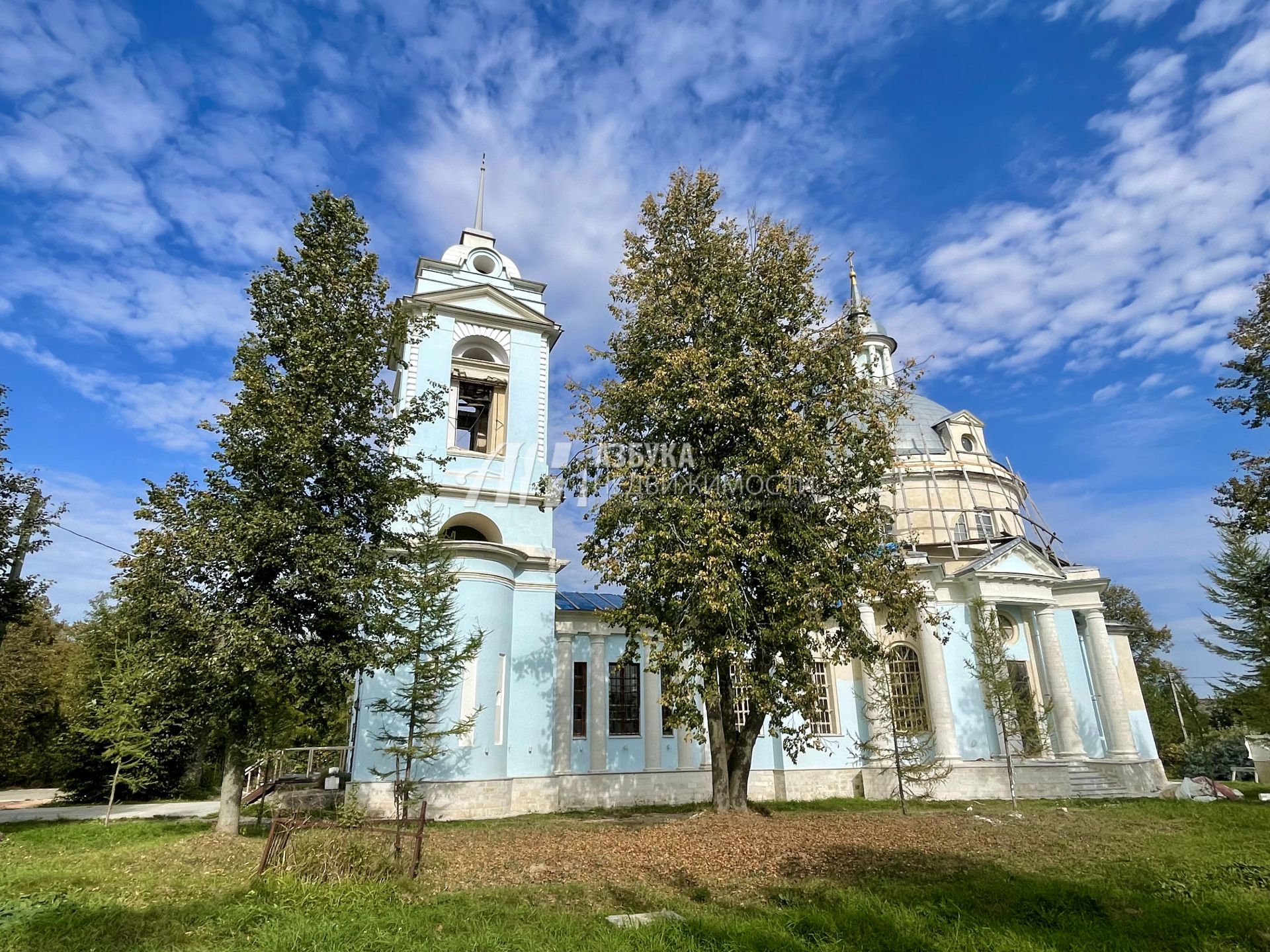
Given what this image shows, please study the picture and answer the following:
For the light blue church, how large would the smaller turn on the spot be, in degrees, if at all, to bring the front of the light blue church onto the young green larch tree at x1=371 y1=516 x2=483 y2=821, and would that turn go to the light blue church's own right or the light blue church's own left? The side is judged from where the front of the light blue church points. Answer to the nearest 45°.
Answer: approximately 90° to the light blue church's own left

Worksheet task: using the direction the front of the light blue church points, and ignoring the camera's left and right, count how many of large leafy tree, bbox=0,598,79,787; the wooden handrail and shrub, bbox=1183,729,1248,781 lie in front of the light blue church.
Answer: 2

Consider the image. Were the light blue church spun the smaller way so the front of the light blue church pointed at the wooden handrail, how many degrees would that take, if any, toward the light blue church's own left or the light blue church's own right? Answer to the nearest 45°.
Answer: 0° — it already faces it

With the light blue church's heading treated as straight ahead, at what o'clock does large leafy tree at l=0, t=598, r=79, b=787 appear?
The large leafy tree is roughly at 12 o'clock from the light blue church.

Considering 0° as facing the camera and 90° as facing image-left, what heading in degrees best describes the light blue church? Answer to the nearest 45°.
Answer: approximately 90°

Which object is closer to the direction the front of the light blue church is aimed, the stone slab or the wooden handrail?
the wooden handrail

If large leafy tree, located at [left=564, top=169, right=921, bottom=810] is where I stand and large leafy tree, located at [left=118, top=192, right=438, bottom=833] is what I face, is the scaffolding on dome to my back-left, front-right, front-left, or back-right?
back-right

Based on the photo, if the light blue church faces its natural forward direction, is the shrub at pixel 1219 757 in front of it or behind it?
behind

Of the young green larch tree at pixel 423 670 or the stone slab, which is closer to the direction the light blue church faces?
the young green larch tree
